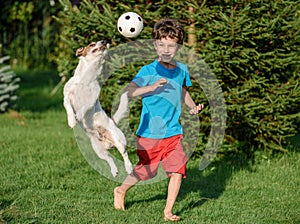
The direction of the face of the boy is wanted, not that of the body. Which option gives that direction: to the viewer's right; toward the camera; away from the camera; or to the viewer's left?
toward the camera

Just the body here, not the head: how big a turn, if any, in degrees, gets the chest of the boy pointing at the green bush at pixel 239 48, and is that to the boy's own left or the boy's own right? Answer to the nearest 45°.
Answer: approximately 90° to the boy's own left

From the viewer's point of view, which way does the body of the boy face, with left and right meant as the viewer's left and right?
facing the viewer and to the right of the viewer
